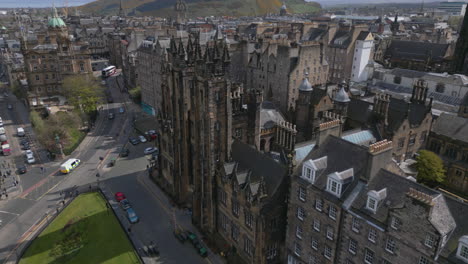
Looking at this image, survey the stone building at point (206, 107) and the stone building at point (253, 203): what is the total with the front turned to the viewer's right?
0

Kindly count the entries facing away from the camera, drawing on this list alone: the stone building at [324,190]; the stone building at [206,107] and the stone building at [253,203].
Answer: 0

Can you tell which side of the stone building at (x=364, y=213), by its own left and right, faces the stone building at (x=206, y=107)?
right

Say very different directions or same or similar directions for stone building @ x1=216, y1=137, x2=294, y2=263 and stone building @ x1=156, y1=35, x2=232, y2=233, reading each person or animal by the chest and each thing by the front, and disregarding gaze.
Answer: same or similar directions

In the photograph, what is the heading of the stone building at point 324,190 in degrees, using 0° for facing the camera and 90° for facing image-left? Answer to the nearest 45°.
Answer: approximately 45°

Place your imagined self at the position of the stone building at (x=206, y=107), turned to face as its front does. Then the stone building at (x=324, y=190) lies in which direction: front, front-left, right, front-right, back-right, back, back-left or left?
left

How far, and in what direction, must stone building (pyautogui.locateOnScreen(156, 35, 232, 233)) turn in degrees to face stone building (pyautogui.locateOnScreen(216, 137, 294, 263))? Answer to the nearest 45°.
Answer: approximately 90° to its left

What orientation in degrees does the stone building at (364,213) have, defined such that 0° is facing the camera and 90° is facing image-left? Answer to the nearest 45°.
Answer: approximately 45°

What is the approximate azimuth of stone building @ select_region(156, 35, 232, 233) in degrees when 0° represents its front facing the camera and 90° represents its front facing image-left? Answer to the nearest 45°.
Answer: approximately 45°

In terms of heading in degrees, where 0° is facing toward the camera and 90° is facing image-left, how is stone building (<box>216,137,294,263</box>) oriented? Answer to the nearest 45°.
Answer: approximately 45°
